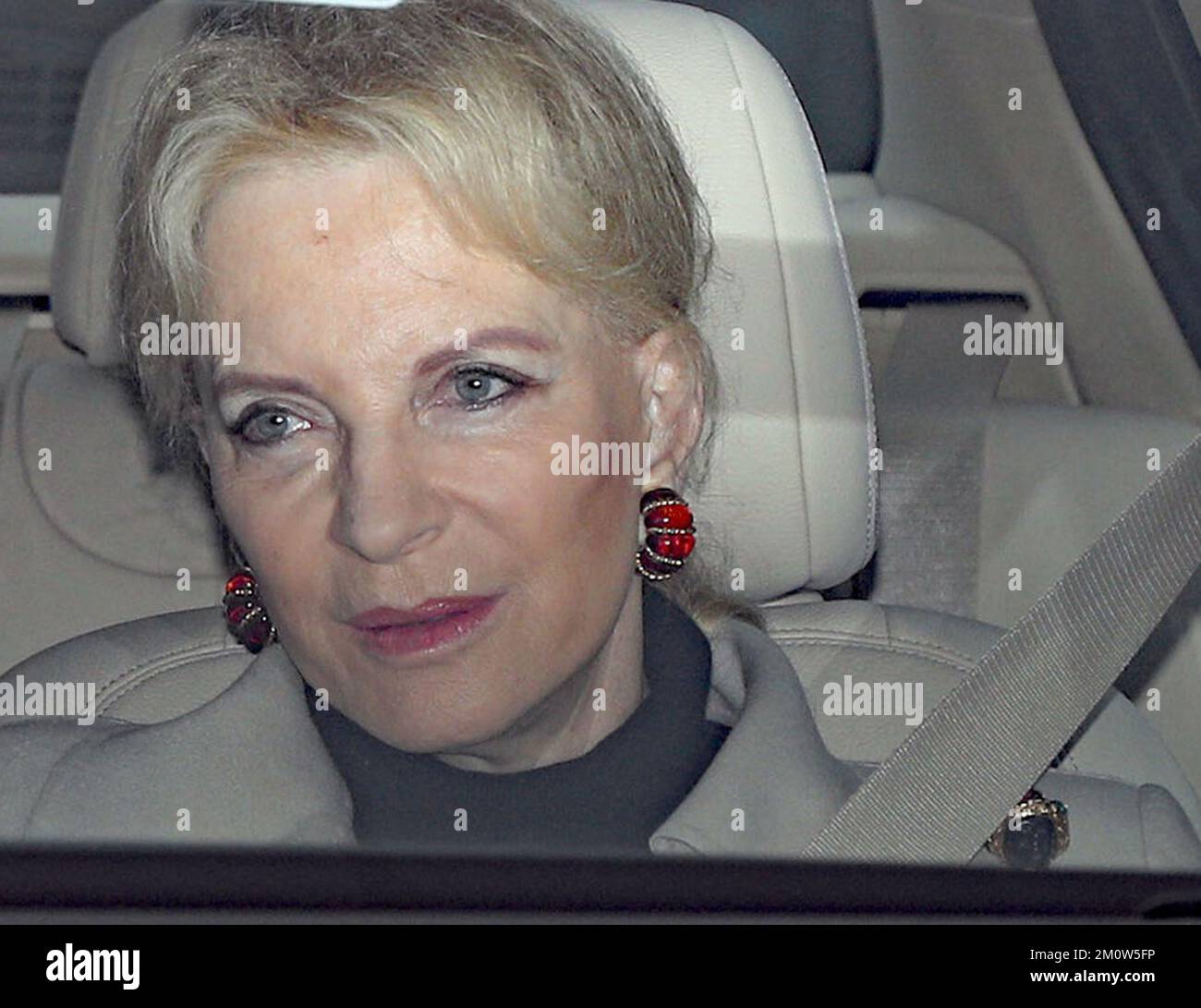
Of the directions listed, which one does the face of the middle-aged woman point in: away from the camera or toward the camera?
toward the camera

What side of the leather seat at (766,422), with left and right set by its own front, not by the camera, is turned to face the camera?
front
